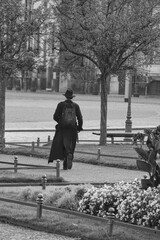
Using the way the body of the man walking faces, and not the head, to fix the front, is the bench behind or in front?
in front

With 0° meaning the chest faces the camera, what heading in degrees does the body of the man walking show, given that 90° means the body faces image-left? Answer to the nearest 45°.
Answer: approximately 180°

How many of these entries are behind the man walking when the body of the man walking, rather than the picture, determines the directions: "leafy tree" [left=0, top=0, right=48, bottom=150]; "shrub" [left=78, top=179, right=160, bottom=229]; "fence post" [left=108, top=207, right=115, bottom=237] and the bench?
2

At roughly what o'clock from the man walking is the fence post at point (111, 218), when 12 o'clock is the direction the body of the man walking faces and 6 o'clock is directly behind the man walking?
The fence post is roughly at 6 o'clock from the man walking.

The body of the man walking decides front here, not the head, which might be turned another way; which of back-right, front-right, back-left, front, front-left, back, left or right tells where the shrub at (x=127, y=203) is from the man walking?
back

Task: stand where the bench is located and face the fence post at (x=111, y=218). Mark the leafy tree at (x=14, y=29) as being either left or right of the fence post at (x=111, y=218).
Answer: right

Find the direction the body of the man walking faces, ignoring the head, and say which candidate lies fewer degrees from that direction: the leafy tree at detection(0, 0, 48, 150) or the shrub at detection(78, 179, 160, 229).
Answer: the leafy tree

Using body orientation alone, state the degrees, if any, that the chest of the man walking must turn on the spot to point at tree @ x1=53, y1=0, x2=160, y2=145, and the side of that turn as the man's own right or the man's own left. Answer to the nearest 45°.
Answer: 0° — they already face it

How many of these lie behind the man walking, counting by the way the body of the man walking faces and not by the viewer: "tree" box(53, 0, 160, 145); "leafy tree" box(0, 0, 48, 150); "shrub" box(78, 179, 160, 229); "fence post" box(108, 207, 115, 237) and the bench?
2

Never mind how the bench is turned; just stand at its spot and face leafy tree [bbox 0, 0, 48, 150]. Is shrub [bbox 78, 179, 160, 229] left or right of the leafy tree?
left

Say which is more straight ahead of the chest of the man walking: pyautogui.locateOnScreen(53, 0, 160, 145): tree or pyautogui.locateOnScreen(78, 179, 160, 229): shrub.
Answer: the tree

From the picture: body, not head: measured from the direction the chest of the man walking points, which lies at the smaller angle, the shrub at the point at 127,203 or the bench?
the bench
